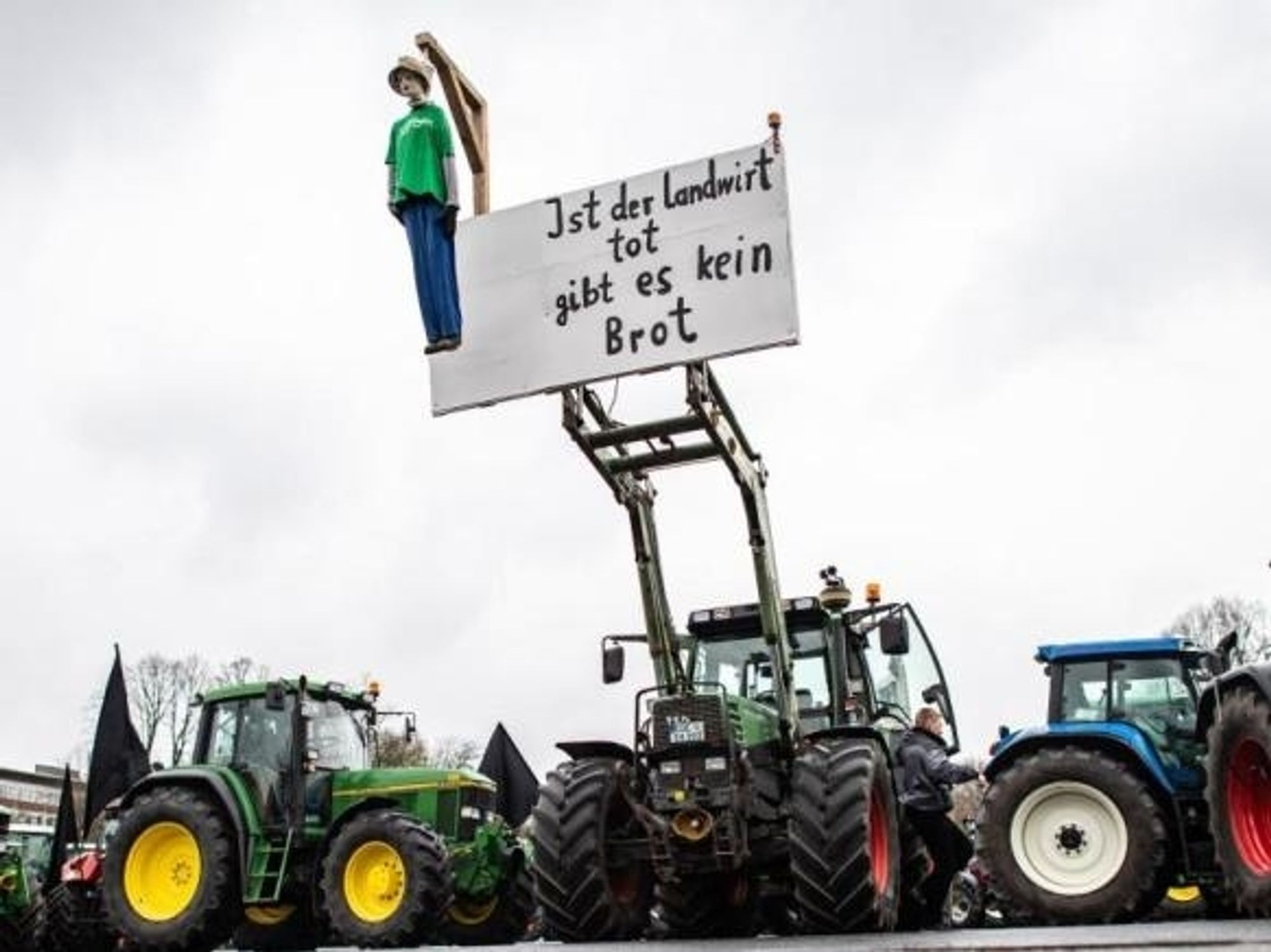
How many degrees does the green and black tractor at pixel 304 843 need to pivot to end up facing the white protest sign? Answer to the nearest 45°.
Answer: approximately 45° to its right

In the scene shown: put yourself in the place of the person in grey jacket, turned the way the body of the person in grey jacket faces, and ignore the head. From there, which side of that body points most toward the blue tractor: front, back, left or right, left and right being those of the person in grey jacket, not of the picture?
front

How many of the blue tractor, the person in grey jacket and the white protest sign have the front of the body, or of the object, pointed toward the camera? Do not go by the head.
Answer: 1

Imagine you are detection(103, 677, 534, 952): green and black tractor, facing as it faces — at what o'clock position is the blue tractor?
The blue tractor is roughly at 12 o'clock from the green and black tractor.

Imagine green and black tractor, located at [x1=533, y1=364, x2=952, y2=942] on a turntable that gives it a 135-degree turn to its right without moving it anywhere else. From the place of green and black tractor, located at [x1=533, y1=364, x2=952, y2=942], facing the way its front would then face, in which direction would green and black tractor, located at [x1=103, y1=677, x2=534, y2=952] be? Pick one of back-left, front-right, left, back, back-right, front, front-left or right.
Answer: front-left

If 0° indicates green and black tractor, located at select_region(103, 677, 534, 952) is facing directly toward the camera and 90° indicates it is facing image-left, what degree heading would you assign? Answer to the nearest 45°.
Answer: approximately 315°

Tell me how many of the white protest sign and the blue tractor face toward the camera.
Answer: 1

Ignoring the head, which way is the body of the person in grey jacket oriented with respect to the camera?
to the viewer's right

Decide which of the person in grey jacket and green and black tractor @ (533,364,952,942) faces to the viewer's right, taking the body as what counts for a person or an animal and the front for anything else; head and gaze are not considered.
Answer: the person in grey jacket
